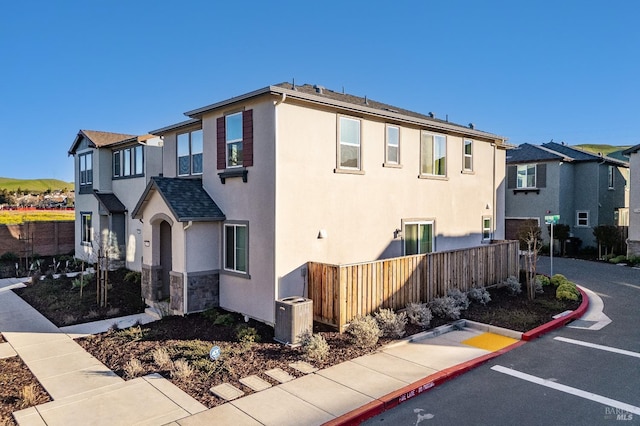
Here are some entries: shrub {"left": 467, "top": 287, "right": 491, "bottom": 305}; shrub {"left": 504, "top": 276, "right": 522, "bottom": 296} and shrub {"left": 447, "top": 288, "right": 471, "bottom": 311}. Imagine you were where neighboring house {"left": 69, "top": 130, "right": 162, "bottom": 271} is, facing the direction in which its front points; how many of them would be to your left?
3

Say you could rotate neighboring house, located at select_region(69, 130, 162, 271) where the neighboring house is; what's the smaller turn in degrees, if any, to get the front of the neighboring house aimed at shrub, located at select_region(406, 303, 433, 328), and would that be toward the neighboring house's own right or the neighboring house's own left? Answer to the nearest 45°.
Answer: approximately 90° to the neighboring house's own left

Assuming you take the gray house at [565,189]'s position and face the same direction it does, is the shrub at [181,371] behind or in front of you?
in front

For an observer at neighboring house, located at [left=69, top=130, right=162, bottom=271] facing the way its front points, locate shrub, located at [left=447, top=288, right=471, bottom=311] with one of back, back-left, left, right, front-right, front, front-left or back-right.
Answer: left

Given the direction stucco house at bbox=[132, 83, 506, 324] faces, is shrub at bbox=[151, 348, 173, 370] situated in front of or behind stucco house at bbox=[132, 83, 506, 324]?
in front

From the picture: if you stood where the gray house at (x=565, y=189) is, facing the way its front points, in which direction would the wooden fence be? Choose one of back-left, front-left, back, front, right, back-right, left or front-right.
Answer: front-left

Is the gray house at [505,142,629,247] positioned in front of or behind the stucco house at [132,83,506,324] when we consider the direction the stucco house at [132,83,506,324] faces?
behind

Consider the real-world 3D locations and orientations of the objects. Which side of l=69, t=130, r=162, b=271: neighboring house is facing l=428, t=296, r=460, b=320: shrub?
left

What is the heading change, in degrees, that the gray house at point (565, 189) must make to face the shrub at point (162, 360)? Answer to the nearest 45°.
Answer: approximately 45° to its left

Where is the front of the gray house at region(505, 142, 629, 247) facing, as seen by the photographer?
facing the viewer and to the left of the viewer

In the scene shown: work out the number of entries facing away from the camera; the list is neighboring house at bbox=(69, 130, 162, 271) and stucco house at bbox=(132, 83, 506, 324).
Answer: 0

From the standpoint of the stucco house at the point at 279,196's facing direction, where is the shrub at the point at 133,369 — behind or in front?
in front

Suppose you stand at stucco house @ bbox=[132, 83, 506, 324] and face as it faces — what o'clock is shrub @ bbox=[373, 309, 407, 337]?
The shrub is roughly at 9 o'clock from the stucco house.
